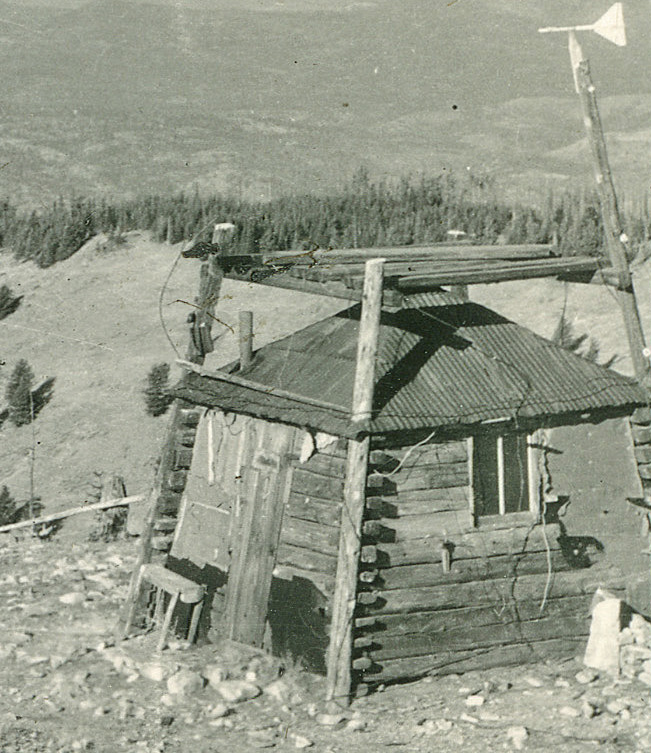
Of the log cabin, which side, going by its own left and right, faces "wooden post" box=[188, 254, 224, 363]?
right

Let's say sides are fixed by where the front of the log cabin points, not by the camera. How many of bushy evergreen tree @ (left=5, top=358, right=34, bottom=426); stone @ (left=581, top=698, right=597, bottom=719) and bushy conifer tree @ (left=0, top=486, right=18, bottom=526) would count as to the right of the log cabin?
2

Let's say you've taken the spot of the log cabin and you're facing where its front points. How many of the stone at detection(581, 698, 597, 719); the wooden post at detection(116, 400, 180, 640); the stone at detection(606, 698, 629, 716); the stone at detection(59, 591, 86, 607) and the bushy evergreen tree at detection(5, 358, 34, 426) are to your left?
2

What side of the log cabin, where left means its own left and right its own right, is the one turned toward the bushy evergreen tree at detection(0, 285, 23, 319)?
right

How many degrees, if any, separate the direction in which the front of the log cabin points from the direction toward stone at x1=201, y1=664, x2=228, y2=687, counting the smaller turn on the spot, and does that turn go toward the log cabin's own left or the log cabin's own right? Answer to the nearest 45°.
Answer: approximately 45° to the log cabin's own right

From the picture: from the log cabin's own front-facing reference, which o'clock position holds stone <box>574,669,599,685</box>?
The stone is roughly at 8 o'clock from the log cabin.

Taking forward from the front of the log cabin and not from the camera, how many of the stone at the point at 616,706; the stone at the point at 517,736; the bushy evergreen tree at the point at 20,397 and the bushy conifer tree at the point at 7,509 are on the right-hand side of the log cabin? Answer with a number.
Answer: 2

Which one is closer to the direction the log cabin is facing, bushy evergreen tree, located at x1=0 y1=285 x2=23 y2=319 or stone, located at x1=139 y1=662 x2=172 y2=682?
the stone

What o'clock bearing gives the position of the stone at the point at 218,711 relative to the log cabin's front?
The stone is roughly at 12 o'clock from the log cabin.

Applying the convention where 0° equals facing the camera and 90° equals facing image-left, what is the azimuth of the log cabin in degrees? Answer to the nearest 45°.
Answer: approximately 45°
